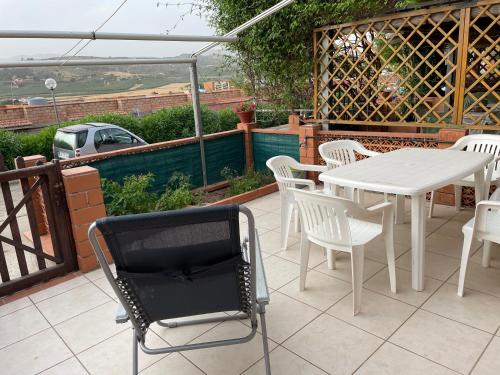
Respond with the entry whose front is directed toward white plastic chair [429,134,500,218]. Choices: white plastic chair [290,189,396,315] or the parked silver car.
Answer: white plastic chair [290,189,396,315]

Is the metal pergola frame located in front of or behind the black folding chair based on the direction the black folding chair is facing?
in front

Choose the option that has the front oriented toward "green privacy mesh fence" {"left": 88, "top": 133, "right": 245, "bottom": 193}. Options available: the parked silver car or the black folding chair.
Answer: the black folding chair

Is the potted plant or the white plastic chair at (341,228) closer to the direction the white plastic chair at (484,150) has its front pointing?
the white plastic chair

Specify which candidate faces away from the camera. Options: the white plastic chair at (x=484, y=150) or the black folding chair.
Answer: the black folding chair

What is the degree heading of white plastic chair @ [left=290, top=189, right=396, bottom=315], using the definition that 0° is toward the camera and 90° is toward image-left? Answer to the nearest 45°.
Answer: approximately 225°

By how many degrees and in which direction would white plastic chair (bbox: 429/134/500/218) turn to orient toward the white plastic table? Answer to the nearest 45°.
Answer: approximately 45° to its left

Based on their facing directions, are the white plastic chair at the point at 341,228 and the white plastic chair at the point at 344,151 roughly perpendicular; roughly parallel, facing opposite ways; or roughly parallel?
roughly perpendicular

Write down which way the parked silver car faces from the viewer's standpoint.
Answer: facing away from the viewer and to the right of the viewer

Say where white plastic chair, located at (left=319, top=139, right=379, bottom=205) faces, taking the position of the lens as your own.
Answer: facing the viewer and to the right of the viewer

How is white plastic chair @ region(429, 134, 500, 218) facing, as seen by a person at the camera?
facing the viewer and to the left of the viewer

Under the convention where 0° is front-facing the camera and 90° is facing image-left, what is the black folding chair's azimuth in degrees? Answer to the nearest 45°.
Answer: approximately 180°

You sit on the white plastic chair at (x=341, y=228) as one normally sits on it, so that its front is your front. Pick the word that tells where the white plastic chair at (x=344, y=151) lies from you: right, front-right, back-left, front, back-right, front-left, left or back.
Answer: front-left

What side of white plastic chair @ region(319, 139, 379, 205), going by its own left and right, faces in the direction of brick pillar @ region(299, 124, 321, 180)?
back

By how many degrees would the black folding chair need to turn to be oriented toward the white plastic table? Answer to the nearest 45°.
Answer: approximately 45° to its right

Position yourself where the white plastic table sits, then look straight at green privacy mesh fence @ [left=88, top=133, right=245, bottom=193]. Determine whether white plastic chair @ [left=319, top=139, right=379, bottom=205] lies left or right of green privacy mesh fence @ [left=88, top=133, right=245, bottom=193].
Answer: right

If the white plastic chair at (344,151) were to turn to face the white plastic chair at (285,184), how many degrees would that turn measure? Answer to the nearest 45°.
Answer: approximately 90° to its right

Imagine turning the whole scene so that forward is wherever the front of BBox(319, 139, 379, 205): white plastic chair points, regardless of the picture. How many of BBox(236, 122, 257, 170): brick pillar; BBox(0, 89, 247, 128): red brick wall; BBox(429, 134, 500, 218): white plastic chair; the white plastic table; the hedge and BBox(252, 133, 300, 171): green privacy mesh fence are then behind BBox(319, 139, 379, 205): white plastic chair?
4

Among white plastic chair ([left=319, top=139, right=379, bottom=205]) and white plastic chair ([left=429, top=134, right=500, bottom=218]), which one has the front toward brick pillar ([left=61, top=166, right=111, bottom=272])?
white plastic chair ([left=429, top=134, right=500, bottom=218])
